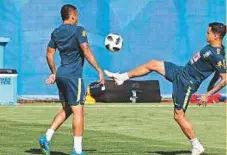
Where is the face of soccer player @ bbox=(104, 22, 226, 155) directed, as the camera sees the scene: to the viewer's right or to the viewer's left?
to the viewer's left

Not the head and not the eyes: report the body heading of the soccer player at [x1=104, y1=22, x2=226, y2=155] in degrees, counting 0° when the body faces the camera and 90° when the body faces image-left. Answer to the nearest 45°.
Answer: approximately 90°

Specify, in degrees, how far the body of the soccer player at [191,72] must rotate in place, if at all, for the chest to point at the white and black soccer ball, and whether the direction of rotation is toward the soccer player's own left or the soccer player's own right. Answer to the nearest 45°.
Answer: approximately 45° to the soccer player's own right

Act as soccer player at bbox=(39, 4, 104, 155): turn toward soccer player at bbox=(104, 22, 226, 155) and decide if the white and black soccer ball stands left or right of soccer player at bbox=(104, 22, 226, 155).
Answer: left

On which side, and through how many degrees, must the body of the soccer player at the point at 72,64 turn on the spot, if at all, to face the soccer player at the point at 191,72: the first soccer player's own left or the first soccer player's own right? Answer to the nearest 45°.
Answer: approximately 45° to the first soccer player's own right

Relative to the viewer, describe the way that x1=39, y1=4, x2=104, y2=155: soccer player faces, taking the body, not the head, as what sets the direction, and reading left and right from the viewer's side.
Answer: facing away from the viewer and to the right of the viewer

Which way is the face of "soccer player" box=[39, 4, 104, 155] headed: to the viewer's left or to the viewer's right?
to the viewer's right

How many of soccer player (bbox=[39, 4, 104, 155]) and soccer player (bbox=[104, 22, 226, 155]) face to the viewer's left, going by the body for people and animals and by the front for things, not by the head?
1
